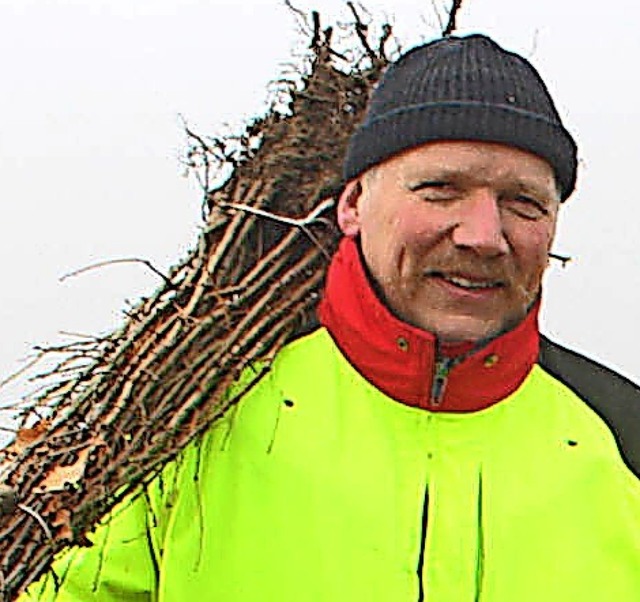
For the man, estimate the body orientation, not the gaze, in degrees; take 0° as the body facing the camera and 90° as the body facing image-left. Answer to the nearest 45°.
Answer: approximately 0°
